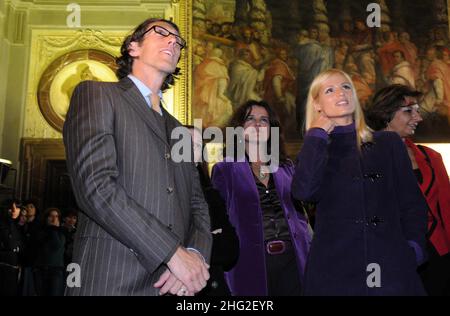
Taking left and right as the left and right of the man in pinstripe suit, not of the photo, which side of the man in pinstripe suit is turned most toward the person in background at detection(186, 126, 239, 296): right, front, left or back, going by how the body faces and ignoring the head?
left

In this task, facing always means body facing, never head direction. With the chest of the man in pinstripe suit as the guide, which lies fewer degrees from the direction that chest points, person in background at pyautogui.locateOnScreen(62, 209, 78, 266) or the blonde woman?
the blonde woman

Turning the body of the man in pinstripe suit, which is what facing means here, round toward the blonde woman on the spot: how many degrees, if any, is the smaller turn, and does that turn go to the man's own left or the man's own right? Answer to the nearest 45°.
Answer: approximately 45° to the man's own left

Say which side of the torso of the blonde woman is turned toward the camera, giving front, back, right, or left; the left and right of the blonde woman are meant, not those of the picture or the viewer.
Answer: front

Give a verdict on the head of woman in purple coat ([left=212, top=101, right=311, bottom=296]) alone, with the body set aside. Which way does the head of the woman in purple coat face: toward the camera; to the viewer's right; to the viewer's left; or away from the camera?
toward the camera

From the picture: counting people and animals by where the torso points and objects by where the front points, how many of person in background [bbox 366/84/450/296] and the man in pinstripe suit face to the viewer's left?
0

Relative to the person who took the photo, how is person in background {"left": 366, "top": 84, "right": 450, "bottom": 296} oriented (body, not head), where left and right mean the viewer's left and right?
facing the viewer and to the right of the viewer

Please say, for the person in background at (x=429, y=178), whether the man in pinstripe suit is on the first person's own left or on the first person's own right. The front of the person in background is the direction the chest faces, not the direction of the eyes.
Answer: on the first person's own right

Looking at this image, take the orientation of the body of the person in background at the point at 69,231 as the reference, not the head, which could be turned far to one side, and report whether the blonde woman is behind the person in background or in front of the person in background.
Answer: in front

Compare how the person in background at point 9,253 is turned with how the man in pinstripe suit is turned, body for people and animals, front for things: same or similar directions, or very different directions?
same or similar directions

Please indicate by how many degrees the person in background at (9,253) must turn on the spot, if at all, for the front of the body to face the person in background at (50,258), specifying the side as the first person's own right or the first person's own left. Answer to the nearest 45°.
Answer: approximately 90° to the first person's own left

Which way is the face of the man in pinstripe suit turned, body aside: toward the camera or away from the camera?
toward the camera

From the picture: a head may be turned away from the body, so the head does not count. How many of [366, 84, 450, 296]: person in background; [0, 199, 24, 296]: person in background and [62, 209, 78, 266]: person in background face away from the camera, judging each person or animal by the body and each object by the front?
0
